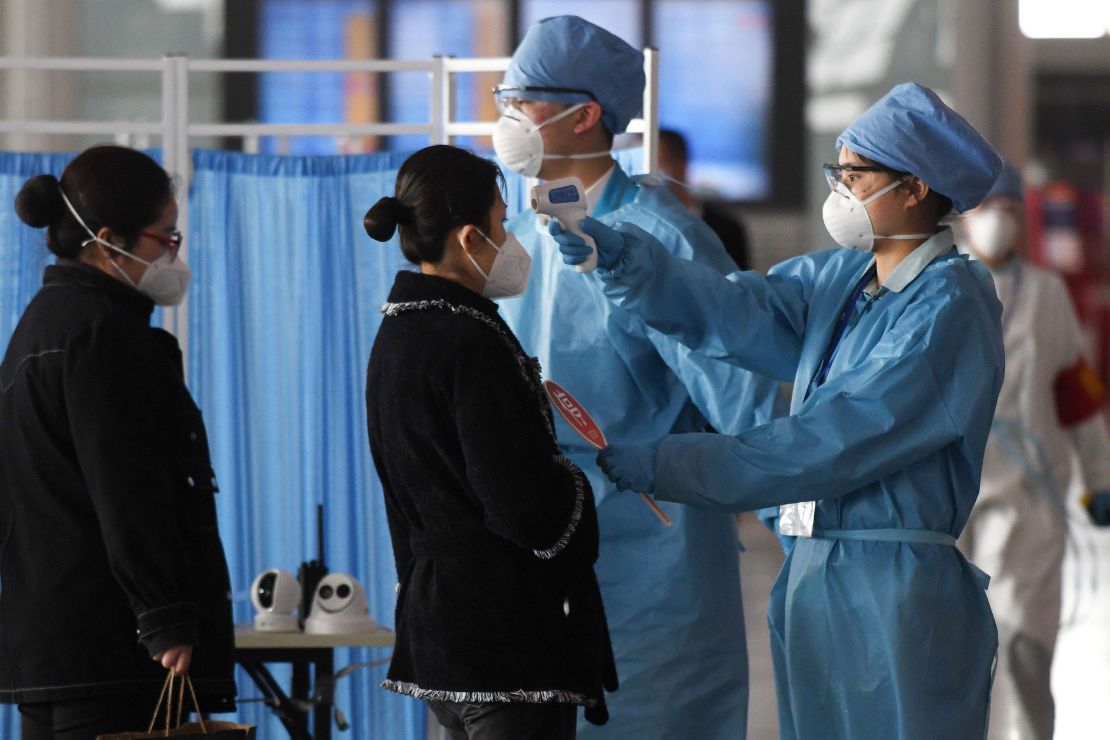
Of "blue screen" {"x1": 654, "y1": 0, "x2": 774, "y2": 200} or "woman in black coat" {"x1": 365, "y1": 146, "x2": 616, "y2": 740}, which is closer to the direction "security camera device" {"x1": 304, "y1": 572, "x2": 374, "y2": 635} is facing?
the woman in black coat

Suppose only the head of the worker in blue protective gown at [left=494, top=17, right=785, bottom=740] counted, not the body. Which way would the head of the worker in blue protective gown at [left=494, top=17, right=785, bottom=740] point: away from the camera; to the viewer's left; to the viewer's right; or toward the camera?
to the viewer's left

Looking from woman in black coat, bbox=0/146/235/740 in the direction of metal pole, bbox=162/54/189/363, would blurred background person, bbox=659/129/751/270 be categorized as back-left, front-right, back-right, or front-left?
front-right

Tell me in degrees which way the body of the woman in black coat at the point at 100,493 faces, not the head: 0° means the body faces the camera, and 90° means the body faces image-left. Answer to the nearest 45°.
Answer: approximately 270°

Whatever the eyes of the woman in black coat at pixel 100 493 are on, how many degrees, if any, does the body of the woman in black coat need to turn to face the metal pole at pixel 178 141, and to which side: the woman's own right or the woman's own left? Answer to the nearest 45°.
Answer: approximately 90° to the woman's own left

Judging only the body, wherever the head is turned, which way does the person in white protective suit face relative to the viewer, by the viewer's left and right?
facing the viewer and to the left of the viewer

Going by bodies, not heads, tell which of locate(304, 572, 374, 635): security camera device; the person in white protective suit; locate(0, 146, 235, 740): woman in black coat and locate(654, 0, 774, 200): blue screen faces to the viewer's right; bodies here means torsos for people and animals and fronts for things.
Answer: the woman in black coat

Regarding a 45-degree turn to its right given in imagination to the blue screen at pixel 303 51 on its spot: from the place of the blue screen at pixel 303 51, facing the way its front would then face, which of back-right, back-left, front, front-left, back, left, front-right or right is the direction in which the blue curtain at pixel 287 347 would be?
front-left

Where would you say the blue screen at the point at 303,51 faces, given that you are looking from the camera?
facing the viewer

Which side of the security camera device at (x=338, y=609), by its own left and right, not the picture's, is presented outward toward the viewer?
front

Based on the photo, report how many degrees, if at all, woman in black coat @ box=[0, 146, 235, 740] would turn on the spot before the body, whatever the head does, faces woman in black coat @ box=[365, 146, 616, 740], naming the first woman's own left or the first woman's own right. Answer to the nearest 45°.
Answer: approximately 45° to the first woman's own right

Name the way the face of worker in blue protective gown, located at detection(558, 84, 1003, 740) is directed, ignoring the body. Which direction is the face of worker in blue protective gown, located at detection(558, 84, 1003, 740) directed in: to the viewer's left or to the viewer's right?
to the viewer's left

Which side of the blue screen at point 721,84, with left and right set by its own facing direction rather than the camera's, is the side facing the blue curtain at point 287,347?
front
